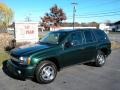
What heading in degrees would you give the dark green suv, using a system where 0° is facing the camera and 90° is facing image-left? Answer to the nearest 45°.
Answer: approximately 45°
